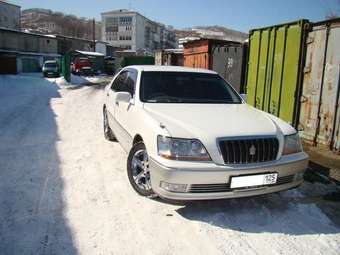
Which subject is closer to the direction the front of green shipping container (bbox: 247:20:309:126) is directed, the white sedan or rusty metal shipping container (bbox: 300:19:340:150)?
the white sedan

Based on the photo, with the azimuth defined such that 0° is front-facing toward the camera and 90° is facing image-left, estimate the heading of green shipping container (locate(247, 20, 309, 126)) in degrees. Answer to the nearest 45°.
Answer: approximately 45°

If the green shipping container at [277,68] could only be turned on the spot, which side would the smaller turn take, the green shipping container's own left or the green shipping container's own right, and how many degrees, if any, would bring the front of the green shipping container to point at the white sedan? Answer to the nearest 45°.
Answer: approximately 45° to the green shipping container's own left

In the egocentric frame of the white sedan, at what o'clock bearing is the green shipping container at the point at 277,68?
The green shipping container is roughly at 8 o'clock from the white sedan.

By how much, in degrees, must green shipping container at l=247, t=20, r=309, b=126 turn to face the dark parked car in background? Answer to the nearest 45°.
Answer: approximately 90° to its right

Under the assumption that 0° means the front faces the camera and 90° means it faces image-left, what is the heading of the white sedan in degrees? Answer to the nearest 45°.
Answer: approximately 315°

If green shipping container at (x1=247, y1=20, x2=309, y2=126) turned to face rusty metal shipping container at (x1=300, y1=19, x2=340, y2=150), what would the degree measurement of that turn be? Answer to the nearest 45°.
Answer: approximately 90° to its left

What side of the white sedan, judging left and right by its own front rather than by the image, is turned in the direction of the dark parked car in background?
back

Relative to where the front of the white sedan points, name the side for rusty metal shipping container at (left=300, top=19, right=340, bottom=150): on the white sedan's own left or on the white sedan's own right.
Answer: on the white sedan's own left

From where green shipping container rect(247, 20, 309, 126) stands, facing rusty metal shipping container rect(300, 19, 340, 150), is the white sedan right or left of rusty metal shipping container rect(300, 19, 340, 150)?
right

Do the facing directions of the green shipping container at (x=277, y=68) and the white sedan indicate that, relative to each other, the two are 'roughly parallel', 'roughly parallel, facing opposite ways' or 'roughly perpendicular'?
roughly perpendicular
